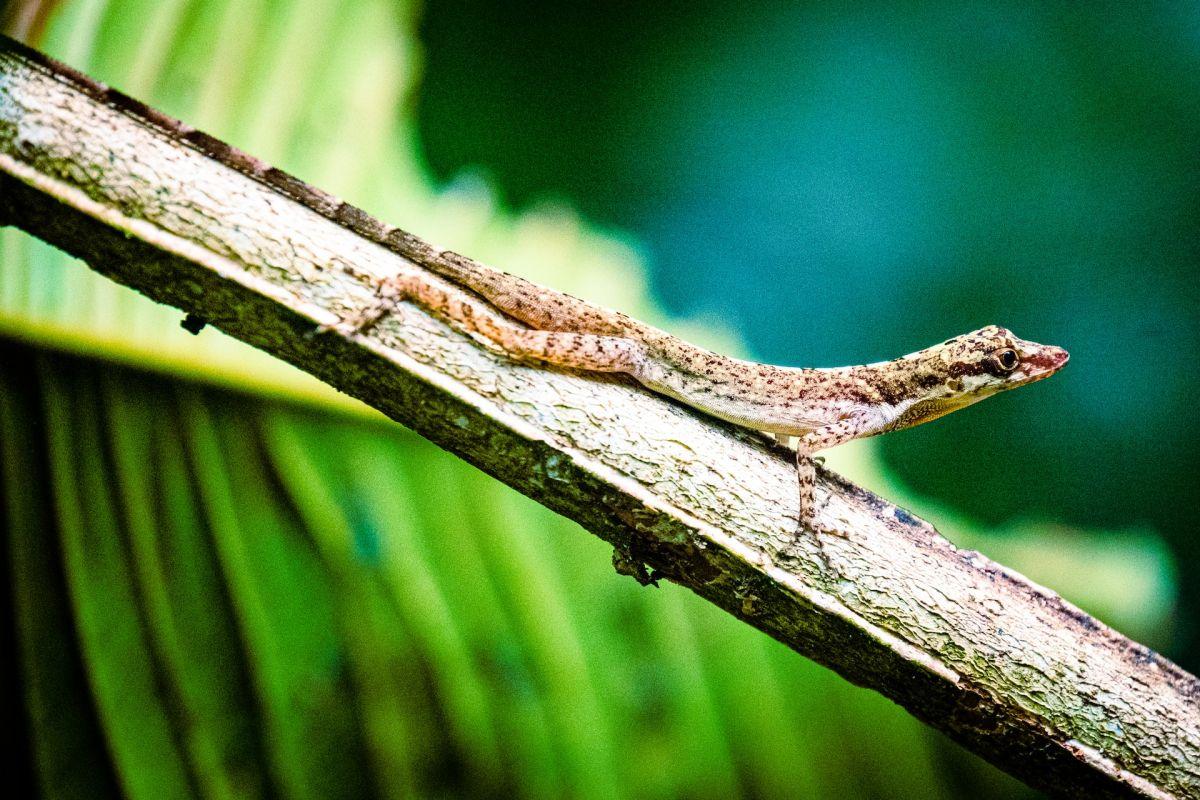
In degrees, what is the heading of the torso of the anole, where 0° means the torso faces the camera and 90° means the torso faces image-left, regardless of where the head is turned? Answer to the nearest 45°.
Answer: approximately 270°
